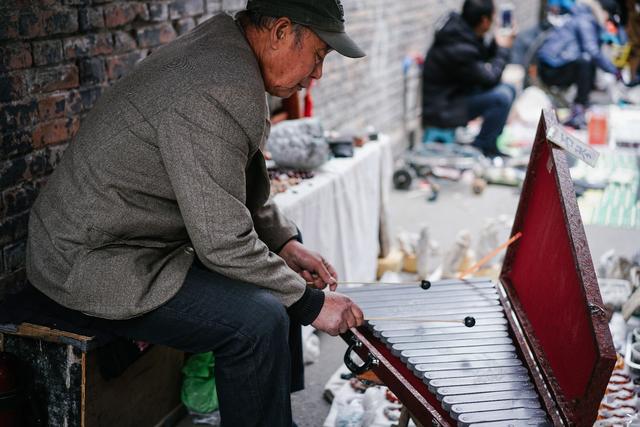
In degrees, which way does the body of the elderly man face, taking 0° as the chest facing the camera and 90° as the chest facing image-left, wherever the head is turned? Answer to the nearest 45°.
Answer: approximately 270°

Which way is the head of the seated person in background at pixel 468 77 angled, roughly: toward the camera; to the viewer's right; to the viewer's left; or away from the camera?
to the viewer's right

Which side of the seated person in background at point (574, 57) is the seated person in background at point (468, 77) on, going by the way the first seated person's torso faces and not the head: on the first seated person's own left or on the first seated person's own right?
on the first seated person's own right

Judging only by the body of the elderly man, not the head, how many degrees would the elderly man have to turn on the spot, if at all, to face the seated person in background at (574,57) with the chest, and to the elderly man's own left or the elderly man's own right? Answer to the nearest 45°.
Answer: approximately 45° to the elderly man's own left

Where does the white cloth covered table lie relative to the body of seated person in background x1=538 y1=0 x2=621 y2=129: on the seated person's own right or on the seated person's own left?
on the seated person's own right

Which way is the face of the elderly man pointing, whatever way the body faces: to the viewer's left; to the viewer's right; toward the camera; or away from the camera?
to the viewer's right

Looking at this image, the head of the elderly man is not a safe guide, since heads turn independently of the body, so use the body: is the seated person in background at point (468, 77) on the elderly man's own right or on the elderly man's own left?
on the elderly man's own left
